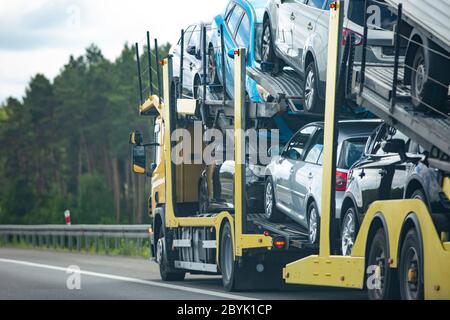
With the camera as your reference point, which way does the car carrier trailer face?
facing away from the viewer and to the left of the viewer

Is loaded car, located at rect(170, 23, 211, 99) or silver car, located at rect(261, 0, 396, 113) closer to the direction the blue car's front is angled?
the loaded car

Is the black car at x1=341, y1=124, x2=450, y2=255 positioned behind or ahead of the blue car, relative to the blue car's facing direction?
behind

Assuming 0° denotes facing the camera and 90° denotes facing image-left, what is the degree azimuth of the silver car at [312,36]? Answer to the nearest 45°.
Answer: approximately 135°
